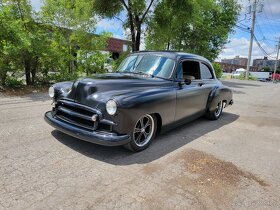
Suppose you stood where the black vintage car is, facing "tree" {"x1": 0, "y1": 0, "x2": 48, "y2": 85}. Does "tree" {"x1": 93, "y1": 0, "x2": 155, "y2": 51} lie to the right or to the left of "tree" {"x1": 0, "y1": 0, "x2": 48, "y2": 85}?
right

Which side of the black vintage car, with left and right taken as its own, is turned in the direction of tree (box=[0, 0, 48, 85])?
right

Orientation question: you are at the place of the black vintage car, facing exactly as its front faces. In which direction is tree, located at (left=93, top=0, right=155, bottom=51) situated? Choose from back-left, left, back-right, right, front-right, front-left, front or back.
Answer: back-right

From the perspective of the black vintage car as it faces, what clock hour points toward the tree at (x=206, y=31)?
The tree is roughly at 5 o'clock from the black vintage car.

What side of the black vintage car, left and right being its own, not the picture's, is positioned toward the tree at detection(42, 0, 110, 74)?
right

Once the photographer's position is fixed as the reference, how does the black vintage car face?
facing the viewer and to the left of the viewer
